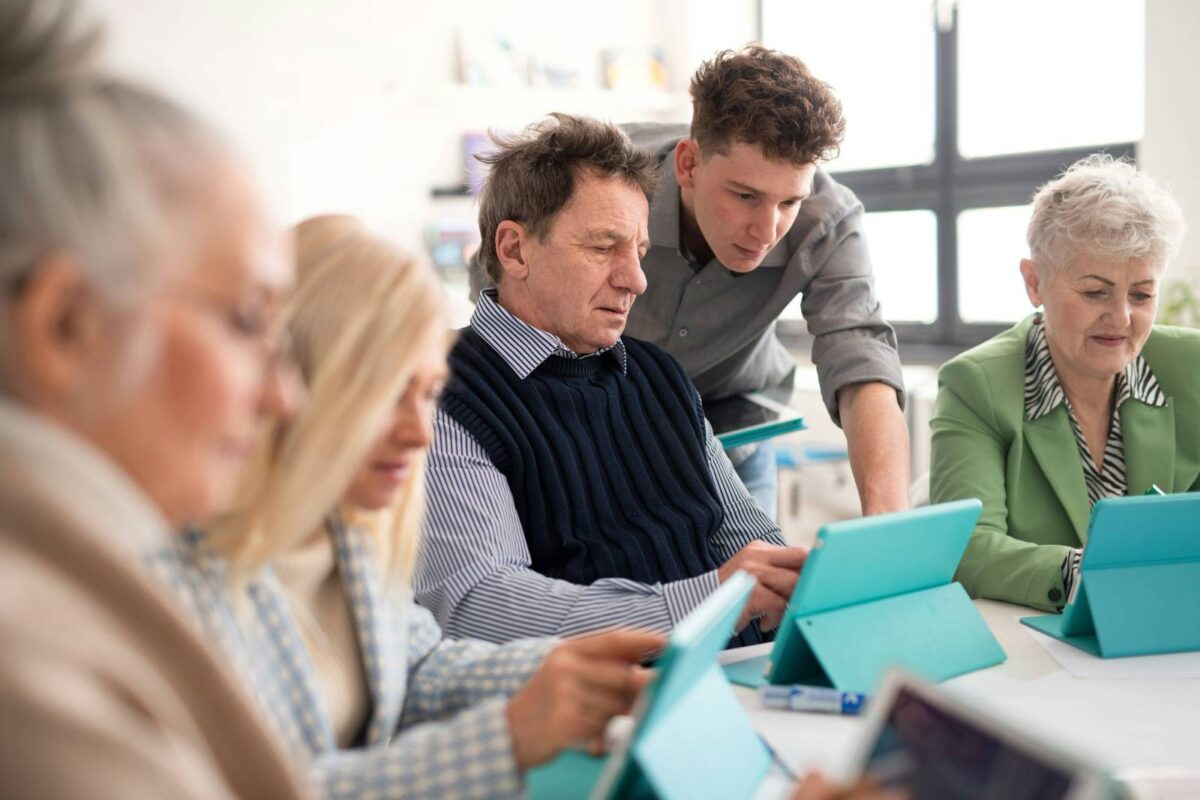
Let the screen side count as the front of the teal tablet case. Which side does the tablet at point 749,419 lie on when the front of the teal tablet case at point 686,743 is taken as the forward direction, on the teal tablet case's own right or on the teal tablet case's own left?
on the teal tablet case's own right

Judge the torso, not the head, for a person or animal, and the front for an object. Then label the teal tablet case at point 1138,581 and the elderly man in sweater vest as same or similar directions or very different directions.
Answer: very different directions

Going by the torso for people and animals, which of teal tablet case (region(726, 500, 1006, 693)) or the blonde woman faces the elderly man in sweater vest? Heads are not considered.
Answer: the teal tablet case

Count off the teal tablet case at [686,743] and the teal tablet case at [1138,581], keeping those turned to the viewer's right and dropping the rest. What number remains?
0

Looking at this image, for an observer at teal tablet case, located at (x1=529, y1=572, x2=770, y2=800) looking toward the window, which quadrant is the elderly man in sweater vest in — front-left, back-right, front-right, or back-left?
front-left

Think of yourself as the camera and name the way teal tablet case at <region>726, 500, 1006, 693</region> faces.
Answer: facing away from the viewer and to the left of the viewer

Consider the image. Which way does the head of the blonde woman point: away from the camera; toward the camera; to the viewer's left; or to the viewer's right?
to the viewer's right

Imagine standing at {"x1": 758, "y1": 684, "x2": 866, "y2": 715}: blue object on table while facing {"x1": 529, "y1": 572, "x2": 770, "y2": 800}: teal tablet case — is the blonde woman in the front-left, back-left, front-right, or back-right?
front-right

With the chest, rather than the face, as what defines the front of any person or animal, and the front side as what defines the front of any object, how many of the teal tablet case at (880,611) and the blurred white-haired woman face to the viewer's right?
1

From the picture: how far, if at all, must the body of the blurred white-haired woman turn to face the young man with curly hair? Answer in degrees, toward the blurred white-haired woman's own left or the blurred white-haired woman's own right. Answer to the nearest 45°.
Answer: approximately 45° to the blurred white-haired woman's own left

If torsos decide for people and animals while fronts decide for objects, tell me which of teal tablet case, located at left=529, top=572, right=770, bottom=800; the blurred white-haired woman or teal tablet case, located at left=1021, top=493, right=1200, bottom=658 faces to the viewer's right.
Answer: the blurred white-haired woman

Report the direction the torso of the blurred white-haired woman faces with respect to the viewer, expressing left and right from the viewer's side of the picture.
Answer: facing to the right of the viewer

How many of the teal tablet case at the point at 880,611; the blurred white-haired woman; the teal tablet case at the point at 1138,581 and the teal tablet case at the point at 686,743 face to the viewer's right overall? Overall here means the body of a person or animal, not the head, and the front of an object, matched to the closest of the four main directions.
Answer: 1

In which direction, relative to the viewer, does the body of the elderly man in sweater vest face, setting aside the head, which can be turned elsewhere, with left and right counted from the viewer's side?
facing the viewer and to the right of the viewer

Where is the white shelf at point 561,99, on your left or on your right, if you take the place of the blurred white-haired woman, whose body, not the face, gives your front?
on your left

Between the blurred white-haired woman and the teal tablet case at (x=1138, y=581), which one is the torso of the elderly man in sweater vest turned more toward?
the teal tablet case

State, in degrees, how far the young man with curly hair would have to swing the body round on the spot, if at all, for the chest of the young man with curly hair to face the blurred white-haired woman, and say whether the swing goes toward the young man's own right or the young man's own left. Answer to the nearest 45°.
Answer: approximately 45° to the young man's own right
